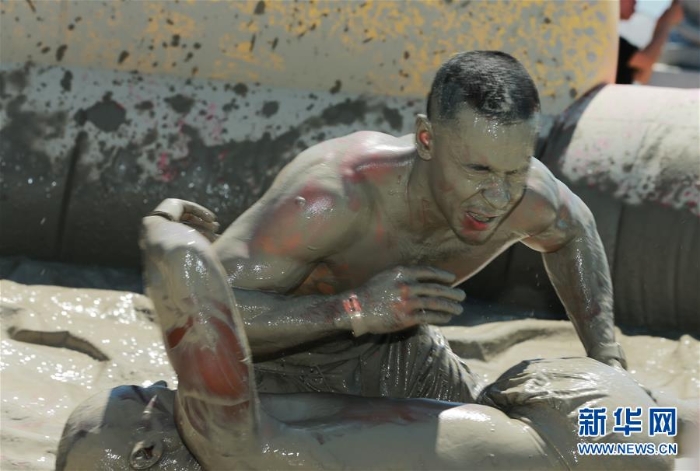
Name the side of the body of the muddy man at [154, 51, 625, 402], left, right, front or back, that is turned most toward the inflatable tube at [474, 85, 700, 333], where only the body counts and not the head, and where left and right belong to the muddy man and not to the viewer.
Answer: left
